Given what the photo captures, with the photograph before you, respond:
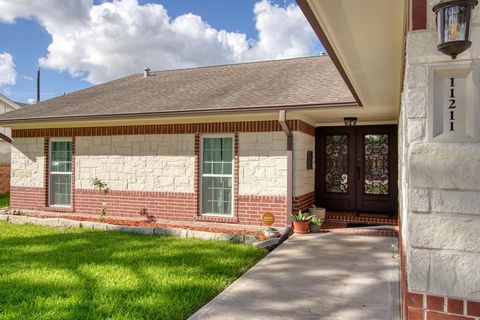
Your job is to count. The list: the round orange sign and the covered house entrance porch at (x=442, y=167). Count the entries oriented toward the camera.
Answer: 2

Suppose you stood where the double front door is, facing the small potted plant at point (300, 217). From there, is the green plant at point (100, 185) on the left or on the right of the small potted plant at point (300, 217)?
right

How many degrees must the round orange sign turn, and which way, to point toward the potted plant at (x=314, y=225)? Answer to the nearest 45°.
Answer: approximately 90° to its left

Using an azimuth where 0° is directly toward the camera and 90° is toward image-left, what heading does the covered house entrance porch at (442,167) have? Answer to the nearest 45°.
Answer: approximately 0°
